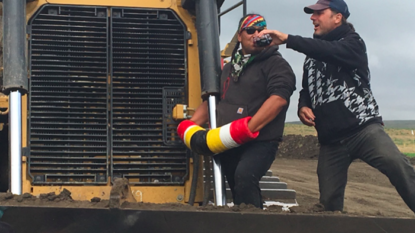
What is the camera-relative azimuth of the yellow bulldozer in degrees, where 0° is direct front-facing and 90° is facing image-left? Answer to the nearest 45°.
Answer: approximately 0°
